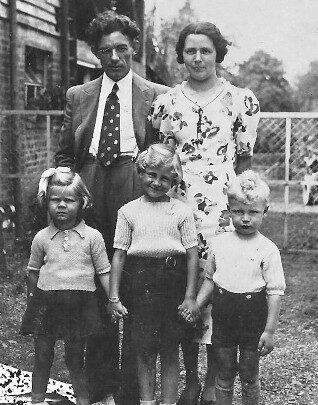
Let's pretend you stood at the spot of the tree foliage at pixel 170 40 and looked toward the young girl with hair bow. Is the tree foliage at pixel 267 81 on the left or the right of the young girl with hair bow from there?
left

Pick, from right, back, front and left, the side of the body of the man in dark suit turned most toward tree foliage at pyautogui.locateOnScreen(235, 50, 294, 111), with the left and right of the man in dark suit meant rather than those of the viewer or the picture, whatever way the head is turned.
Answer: back

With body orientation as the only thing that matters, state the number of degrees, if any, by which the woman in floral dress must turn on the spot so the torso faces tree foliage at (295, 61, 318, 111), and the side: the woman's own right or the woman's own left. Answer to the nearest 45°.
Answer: approximately 180°

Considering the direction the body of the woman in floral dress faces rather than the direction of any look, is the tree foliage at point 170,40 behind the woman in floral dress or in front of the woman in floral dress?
behind

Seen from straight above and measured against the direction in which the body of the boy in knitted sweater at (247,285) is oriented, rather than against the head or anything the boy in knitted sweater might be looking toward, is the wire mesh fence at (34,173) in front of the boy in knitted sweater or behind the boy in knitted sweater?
behind

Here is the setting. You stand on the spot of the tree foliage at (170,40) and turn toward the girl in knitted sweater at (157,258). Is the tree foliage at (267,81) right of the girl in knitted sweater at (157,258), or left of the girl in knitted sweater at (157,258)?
left

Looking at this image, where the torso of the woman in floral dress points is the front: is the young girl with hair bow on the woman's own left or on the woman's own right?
on the woman's own right
